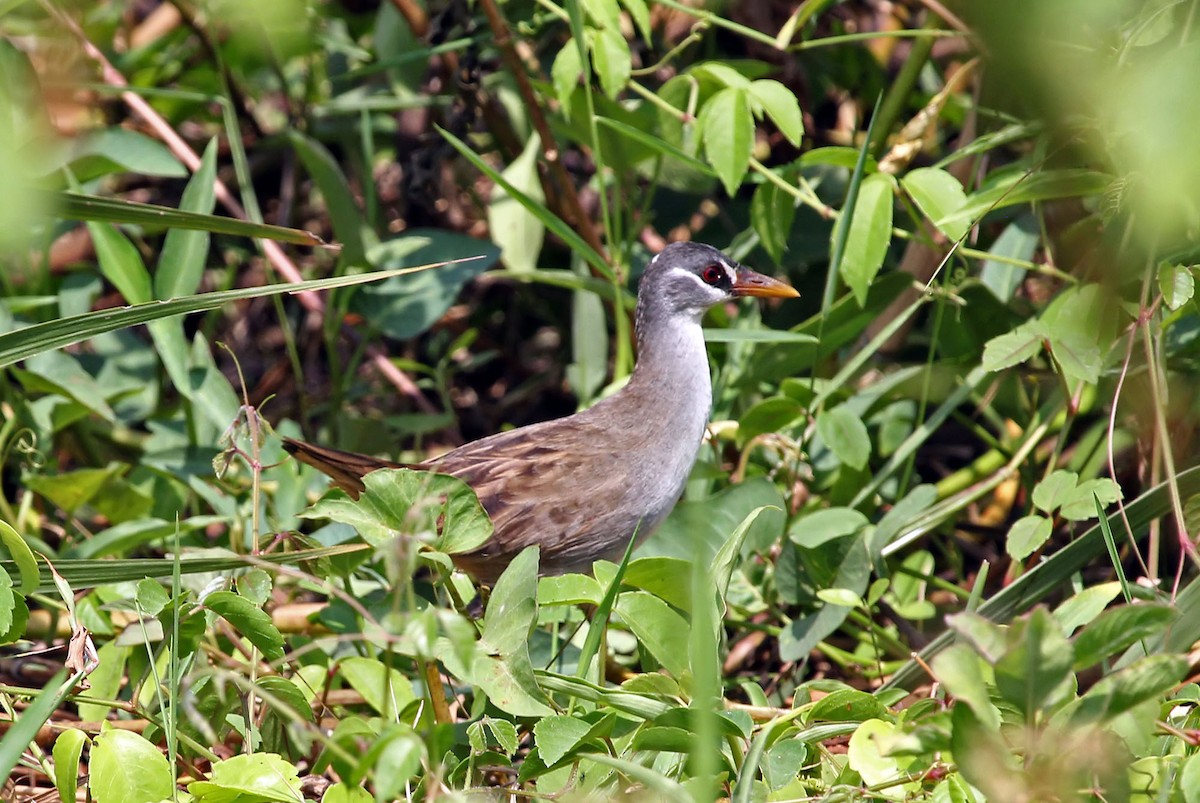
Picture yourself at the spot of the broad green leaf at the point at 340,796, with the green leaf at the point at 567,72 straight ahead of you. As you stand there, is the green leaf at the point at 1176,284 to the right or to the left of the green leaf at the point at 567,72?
right

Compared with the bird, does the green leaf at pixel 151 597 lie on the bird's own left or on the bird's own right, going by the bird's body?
on the bird's own right

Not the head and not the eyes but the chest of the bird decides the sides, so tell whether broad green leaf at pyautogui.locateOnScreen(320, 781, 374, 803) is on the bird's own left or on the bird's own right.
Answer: on the bird's own right

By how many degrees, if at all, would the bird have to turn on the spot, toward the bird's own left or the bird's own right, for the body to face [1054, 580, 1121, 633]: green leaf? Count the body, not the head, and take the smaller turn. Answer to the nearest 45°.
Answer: approximately 45° to the bird's own right

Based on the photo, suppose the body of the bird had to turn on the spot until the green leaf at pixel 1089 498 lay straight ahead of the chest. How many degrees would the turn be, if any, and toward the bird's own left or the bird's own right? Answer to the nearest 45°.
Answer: approximately 45° to the bird's own right

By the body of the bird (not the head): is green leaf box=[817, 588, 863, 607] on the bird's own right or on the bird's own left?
on the bird's own right

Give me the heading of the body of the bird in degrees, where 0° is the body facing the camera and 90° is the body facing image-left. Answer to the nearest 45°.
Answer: approximately 270°

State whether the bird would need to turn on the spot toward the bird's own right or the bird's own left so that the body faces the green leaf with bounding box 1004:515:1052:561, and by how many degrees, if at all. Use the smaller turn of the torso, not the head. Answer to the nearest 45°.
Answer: approximately 45° to the bird's own right
